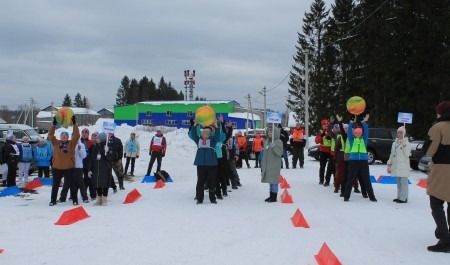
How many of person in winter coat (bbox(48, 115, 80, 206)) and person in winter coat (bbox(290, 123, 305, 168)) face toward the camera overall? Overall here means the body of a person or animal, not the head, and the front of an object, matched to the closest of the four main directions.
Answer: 2

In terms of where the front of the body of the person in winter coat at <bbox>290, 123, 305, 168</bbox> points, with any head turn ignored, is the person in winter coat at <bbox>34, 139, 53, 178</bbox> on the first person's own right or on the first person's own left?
on the first person's own right

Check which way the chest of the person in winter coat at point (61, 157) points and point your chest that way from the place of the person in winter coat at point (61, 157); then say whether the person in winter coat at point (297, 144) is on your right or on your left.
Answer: on your left

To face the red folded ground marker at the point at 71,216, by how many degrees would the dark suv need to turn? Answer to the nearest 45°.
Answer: approximately 45° to its right

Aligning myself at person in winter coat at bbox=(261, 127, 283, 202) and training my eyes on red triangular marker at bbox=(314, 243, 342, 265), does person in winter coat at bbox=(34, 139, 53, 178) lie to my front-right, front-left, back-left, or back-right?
back-right

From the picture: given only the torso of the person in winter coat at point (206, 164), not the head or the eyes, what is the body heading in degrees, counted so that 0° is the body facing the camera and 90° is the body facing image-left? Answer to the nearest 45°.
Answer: approximately 0°

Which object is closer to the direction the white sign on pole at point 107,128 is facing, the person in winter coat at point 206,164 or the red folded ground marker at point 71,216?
the red folded ground marker

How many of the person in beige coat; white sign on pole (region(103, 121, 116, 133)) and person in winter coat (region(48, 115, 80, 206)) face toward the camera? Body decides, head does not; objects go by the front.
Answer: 2

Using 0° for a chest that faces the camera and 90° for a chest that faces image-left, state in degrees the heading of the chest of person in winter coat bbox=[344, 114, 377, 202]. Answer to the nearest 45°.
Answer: approximately 0°

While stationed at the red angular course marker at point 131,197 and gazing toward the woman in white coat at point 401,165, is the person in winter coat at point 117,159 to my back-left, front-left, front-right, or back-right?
back-left
